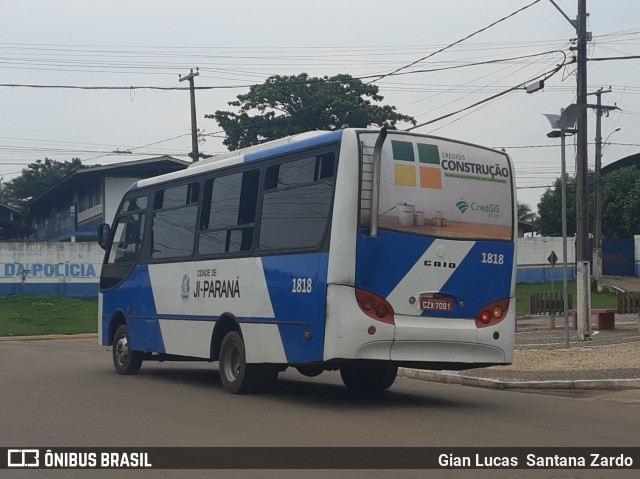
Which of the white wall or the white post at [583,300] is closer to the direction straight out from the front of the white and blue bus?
the white wall

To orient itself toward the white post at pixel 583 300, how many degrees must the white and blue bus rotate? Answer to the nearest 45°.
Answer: approximately 90° to its right

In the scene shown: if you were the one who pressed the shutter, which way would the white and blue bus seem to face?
facing away from the viewer and to the left of the viewer

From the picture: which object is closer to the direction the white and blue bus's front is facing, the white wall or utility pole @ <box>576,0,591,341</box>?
the white wall

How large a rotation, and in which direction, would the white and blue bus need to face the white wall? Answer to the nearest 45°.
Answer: approximately 45° to its right

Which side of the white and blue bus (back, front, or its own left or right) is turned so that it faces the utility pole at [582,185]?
right
